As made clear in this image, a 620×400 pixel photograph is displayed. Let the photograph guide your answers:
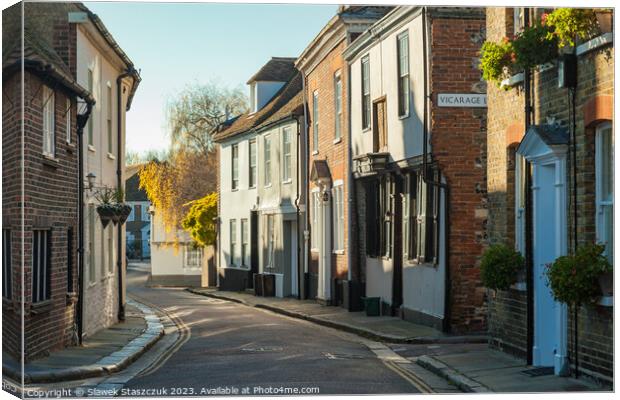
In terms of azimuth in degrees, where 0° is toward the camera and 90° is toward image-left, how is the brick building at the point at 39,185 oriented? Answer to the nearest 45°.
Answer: approximately 315°

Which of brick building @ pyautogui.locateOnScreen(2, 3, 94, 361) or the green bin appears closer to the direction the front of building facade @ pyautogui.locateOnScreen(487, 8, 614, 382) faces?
the brick building

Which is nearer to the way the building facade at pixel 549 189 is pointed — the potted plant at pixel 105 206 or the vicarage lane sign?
the potted plant

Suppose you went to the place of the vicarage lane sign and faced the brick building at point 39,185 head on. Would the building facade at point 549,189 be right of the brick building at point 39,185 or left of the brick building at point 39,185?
left

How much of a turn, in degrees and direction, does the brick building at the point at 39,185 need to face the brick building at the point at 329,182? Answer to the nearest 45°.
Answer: approximately 90° to its left

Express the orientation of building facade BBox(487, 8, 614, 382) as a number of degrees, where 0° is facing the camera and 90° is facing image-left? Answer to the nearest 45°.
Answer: approximately 45°

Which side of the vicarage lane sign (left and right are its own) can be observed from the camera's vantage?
front

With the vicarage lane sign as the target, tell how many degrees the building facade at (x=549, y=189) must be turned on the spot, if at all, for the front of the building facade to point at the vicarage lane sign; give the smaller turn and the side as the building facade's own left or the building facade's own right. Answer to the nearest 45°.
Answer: approximately 135° to the building facade's own right

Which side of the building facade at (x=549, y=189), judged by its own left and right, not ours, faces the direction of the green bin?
right
